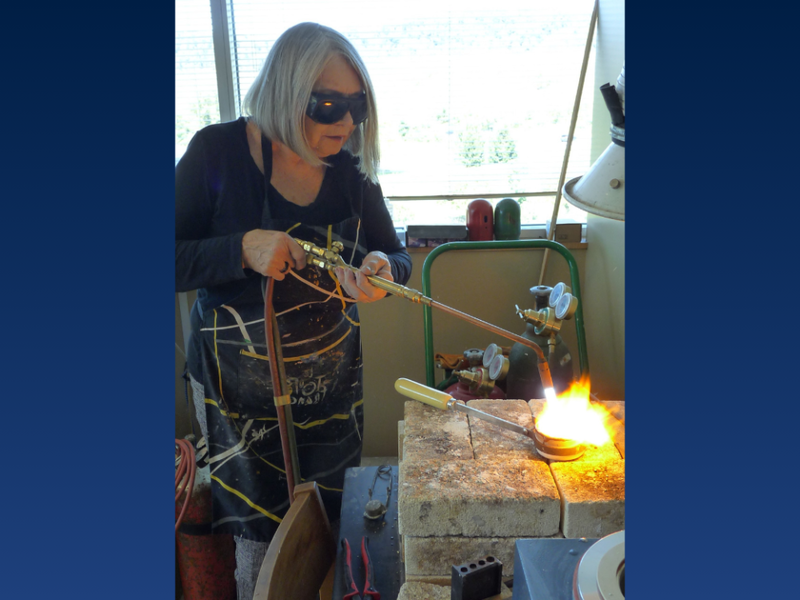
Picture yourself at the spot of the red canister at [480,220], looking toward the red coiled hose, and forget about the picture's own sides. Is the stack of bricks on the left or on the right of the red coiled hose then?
left

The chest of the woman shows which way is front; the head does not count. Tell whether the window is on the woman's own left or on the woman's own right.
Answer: on the woman's own left

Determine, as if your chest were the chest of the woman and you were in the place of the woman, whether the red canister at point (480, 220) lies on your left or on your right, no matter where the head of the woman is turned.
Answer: on your left

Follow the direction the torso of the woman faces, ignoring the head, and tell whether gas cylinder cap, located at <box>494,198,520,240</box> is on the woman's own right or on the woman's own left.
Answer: on the woman's own left

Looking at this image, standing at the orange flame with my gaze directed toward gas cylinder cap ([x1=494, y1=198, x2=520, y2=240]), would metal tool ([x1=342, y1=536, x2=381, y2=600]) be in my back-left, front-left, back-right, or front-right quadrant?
back-left

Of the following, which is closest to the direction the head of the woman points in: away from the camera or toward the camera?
toward the camera

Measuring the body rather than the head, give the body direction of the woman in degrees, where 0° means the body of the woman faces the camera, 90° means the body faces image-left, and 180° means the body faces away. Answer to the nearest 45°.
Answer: approximately 315°
